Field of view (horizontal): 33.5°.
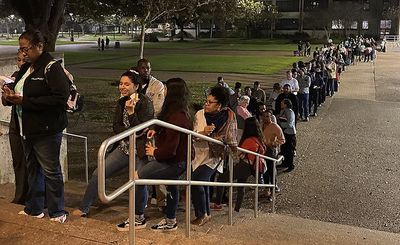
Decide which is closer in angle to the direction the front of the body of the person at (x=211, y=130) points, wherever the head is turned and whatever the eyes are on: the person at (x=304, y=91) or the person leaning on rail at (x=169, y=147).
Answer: the person leaning on rail

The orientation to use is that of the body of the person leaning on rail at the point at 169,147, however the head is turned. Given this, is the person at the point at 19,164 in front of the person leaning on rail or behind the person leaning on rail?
in front

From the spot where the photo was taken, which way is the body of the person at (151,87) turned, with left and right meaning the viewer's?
facing the viewer and to the left of the viewer

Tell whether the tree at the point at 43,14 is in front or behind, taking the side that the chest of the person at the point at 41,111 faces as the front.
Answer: behind

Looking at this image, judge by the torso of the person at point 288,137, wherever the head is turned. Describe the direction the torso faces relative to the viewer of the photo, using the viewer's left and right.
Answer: facing to the left of the viewer

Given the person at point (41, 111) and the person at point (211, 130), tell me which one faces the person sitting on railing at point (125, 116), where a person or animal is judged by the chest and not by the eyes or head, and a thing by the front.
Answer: the person at point (211, 130)

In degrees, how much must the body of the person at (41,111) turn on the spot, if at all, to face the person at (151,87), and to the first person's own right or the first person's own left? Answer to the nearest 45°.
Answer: approximately 180°

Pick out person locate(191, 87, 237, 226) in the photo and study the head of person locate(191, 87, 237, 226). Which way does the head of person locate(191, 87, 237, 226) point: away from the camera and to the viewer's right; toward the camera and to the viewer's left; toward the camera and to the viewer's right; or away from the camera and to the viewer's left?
toward the camera and to the viewer's left
